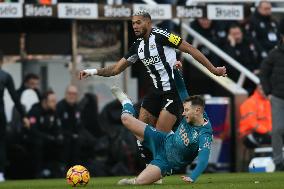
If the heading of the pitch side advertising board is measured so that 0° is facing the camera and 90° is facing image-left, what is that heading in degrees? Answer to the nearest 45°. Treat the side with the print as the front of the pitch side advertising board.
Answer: approximately 0°

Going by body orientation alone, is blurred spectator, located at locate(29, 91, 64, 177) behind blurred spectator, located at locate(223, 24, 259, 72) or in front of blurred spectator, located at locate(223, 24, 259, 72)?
in front

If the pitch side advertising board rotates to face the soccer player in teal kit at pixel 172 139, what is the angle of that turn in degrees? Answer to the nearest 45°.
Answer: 0° — it already faces them

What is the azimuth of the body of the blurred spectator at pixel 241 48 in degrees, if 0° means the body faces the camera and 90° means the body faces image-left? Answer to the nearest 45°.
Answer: approximately 45°

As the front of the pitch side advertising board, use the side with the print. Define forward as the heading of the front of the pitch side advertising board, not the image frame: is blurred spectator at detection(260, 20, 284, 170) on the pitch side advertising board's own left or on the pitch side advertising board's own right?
on the pitch side advertising board's own left

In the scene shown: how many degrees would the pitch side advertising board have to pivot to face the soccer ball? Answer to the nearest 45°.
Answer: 0° — it already faces it
